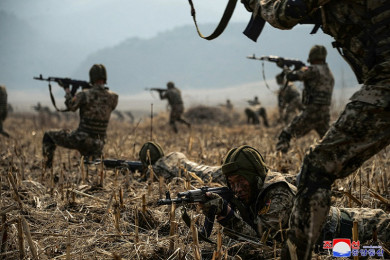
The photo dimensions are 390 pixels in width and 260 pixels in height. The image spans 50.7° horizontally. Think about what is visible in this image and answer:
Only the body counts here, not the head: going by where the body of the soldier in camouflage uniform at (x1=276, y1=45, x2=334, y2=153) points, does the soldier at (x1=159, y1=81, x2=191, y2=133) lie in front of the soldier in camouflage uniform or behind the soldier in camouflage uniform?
in front

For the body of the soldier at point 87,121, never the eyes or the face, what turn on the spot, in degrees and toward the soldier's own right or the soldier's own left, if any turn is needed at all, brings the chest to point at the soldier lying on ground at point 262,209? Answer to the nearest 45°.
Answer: approximately 135° to the soldier's own left

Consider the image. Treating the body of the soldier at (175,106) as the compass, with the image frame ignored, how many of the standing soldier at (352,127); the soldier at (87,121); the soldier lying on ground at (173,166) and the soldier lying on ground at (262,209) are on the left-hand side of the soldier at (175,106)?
4

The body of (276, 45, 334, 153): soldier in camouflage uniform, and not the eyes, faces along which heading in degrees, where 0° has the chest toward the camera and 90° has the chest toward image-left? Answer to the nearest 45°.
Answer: approximately 135°

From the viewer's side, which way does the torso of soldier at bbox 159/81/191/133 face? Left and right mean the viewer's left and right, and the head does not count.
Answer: facing to the left of the viewer

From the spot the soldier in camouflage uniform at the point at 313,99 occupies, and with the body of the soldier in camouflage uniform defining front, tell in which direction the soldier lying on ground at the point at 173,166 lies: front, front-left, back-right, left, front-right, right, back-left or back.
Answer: left

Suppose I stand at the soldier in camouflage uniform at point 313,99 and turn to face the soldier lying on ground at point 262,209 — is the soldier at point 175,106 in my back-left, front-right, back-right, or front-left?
back-right

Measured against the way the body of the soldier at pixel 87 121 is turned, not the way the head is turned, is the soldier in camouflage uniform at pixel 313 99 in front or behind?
behind

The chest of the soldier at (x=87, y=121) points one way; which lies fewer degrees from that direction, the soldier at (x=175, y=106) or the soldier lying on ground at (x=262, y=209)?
the soldier

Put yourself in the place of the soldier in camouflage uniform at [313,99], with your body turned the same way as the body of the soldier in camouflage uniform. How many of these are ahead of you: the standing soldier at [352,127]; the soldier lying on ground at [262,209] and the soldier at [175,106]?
1

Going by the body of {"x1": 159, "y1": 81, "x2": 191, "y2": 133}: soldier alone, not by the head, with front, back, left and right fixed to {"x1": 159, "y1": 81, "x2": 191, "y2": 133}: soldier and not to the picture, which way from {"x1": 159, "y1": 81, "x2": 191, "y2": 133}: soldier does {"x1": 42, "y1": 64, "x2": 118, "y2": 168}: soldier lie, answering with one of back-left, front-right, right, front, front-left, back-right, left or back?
left

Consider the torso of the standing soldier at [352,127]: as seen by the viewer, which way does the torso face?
to the viewer's left

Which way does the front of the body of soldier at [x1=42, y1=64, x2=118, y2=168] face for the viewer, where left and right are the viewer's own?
facing away from the viewer and to the left of the viewer

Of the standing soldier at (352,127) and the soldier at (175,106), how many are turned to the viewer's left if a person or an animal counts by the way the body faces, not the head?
2
